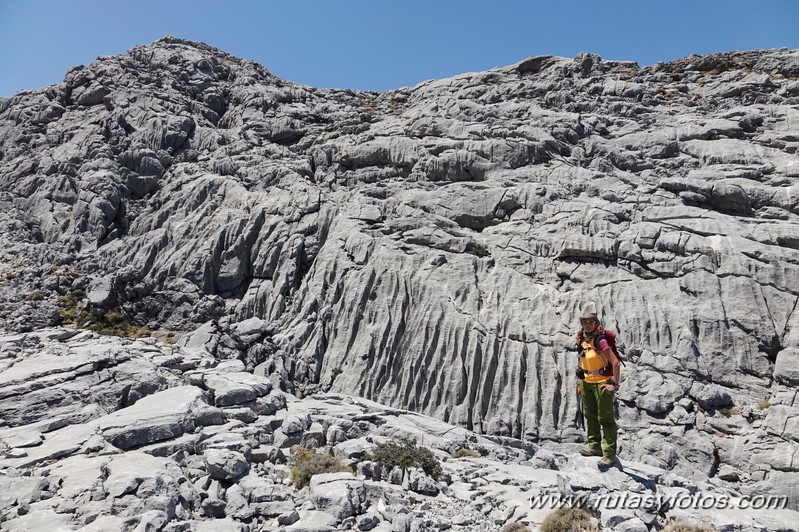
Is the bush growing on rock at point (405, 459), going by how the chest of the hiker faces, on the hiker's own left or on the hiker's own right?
on the hiker's own right

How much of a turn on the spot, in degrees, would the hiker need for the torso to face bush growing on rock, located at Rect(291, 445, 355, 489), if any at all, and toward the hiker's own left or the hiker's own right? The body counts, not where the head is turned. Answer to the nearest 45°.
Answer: approximately 45° to the hiker's own right

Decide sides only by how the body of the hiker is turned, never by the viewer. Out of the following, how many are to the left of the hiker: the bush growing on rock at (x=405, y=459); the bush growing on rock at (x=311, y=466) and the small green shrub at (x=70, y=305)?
0
